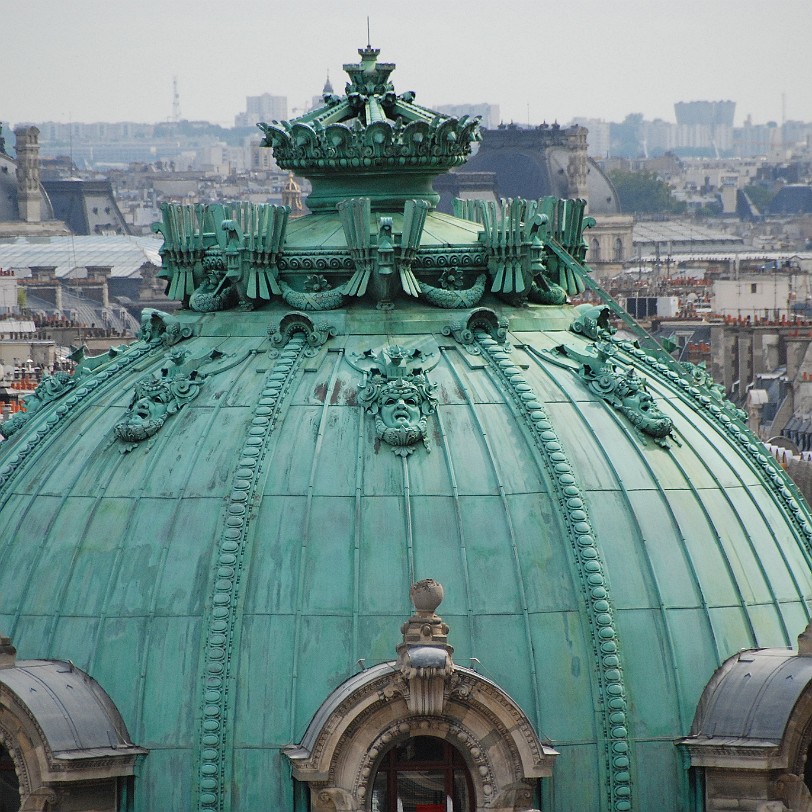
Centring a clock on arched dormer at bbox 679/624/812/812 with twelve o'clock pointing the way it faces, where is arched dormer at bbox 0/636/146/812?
arched dormer at bbox 0/636/146/812 is roughly at 4 o'clock from arched dormer at bbox 679/624/812/812.

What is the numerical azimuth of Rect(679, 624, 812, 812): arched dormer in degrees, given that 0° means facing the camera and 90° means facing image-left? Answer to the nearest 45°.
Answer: approximately 315°

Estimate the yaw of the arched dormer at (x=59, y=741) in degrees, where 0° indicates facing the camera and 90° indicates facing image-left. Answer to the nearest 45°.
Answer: approximately 45°

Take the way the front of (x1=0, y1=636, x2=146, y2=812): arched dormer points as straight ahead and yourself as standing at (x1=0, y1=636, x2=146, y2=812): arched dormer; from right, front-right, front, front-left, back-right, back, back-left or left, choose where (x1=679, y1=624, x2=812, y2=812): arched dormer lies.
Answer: back-left
